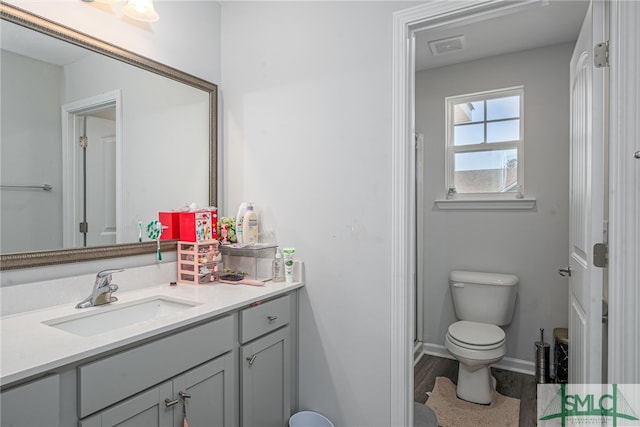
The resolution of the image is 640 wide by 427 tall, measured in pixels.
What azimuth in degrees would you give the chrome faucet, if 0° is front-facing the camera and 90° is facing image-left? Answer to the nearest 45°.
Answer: approximately 315°

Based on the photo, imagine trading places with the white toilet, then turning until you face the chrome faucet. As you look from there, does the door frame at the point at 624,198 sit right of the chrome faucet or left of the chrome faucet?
left

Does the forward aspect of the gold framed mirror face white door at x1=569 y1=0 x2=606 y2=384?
yes

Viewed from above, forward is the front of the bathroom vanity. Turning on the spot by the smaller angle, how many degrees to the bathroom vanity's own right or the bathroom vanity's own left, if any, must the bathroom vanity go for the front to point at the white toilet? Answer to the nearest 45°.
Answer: approximately 45° to the bathroom vanity's own left

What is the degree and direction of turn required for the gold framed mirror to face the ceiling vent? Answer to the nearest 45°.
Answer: approximately 45° to its left

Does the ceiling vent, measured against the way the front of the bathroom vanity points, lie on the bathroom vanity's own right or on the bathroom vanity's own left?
on the bathroom vanity's own left
